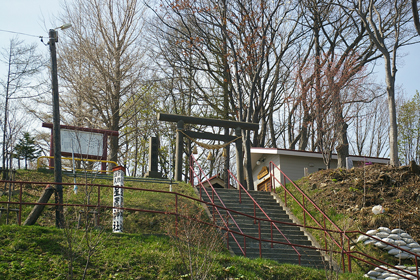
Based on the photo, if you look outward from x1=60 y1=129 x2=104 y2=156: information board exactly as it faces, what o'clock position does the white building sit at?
The white building is roughly at 9 o'clock from the information board.

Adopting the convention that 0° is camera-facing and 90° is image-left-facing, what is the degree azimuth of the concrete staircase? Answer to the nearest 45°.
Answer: approximately 315°

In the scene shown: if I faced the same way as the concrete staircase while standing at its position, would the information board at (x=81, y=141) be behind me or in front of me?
behind

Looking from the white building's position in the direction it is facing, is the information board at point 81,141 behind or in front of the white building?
in front

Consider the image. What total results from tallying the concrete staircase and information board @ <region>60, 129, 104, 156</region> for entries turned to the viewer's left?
0

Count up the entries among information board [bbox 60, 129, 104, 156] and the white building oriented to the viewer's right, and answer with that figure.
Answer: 0

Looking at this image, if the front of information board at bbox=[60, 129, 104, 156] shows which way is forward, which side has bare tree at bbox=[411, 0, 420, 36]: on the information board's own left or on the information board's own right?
on the information board's own left

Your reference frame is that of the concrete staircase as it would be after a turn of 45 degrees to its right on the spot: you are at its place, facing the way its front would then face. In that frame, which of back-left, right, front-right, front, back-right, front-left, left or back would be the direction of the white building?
back

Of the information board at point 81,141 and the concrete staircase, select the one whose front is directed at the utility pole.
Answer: the information board

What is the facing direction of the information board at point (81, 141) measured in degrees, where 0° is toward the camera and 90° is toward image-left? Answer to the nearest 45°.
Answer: approximately 0°

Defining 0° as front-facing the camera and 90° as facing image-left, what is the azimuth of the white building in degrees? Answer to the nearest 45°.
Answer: approximately 45°
